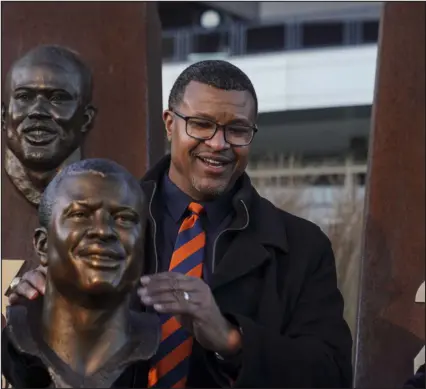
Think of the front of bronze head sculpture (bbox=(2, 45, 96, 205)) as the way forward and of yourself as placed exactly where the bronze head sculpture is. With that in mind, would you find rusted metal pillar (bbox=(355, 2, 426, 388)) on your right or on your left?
on your left

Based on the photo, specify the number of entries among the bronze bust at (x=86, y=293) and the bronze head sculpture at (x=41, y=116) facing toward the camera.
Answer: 2

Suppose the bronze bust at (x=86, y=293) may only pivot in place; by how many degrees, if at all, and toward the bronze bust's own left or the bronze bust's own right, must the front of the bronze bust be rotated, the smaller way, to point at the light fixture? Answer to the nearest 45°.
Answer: approximately 180°

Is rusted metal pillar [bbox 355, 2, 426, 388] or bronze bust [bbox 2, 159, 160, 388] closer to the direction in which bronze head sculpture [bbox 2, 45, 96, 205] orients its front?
the bronze bust

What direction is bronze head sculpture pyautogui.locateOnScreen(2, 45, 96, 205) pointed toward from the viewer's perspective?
toward the camera

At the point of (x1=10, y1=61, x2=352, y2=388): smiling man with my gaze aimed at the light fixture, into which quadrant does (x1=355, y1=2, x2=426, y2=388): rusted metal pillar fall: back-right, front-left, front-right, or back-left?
front-right

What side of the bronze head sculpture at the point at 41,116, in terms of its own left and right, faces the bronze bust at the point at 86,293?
front

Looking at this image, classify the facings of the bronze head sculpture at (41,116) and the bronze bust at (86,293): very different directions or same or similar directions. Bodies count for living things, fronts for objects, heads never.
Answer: same or similar directions

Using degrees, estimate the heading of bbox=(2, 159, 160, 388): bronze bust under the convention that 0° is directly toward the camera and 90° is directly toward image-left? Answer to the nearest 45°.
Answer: approximately 0°

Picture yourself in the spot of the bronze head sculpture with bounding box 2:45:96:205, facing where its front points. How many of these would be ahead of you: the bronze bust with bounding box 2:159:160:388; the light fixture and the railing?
1

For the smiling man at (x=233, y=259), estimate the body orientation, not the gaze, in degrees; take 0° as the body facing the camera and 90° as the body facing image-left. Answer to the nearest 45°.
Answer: approximately 45°
